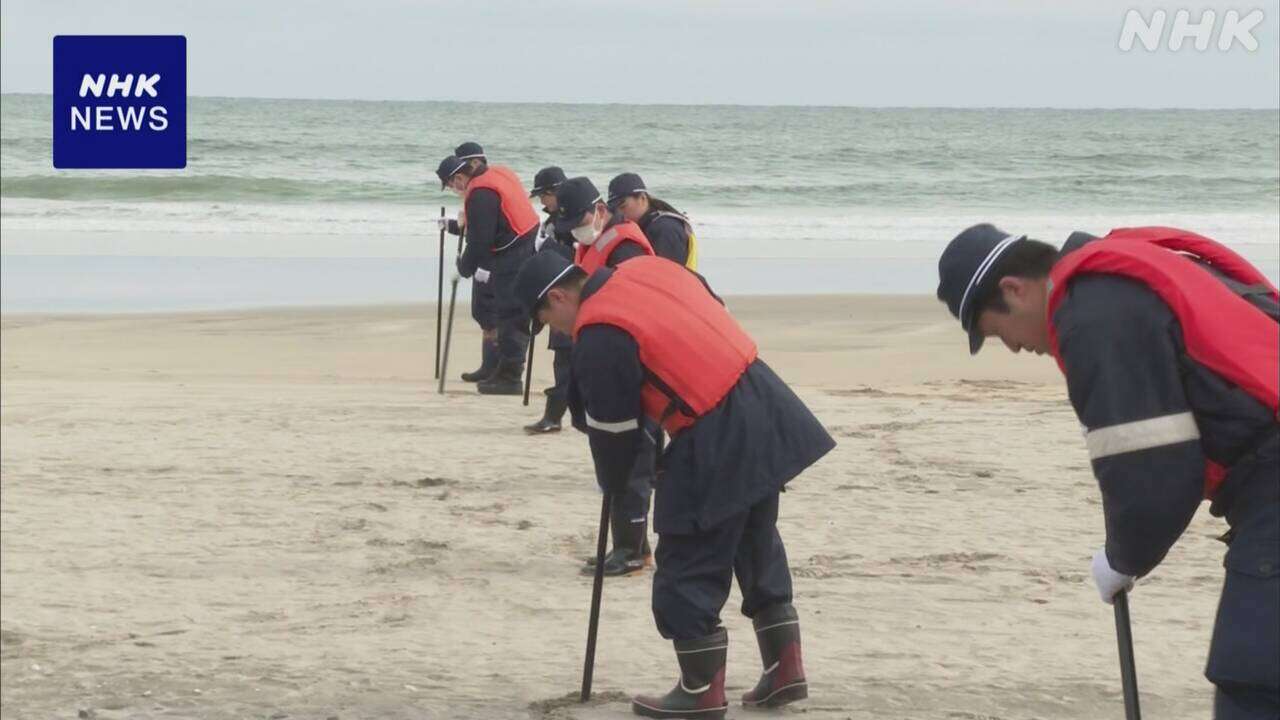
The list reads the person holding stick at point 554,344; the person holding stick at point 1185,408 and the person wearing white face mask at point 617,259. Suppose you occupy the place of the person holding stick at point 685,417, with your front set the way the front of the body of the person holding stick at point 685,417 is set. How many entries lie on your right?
2

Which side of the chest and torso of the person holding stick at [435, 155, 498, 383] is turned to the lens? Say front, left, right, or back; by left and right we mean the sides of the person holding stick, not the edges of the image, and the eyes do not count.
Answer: left

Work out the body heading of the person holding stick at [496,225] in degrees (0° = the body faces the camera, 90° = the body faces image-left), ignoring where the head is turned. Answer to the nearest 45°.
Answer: approximately 90°

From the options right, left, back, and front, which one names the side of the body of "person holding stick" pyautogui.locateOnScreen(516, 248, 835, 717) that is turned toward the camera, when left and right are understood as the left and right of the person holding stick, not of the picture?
left

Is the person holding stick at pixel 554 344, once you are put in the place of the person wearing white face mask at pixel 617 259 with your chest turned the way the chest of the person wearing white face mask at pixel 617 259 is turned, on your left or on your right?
on your right

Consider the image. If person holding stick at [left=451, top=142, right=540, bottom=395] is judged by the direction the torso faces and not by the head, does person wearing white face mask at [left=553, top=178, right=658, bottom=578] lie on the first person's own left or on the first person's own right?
on the first person's own left

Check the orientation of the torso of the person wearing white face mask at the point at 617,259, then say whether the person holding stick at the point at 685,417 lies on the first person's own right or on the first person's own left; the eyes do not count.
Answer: on the first person's own left

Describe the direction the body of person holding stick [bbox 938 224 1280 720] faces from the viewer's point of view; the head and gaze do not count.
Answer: to the viewer's left

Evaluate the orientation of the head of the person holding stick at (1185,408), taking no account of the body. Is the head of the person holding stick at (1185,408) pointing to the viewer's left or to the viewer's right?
to the viewer's left

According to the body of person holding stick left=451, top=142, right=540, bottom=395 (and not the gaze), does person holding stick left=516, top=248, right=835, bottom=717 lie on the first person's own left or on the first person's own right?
on the first person's own left

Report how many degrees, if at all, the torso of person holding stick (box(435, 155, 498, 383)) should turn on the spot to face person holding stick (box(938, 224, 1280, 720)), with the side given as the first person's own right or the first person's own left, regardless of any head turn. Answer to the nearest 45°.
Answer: approximately 90° to the first person's own left
